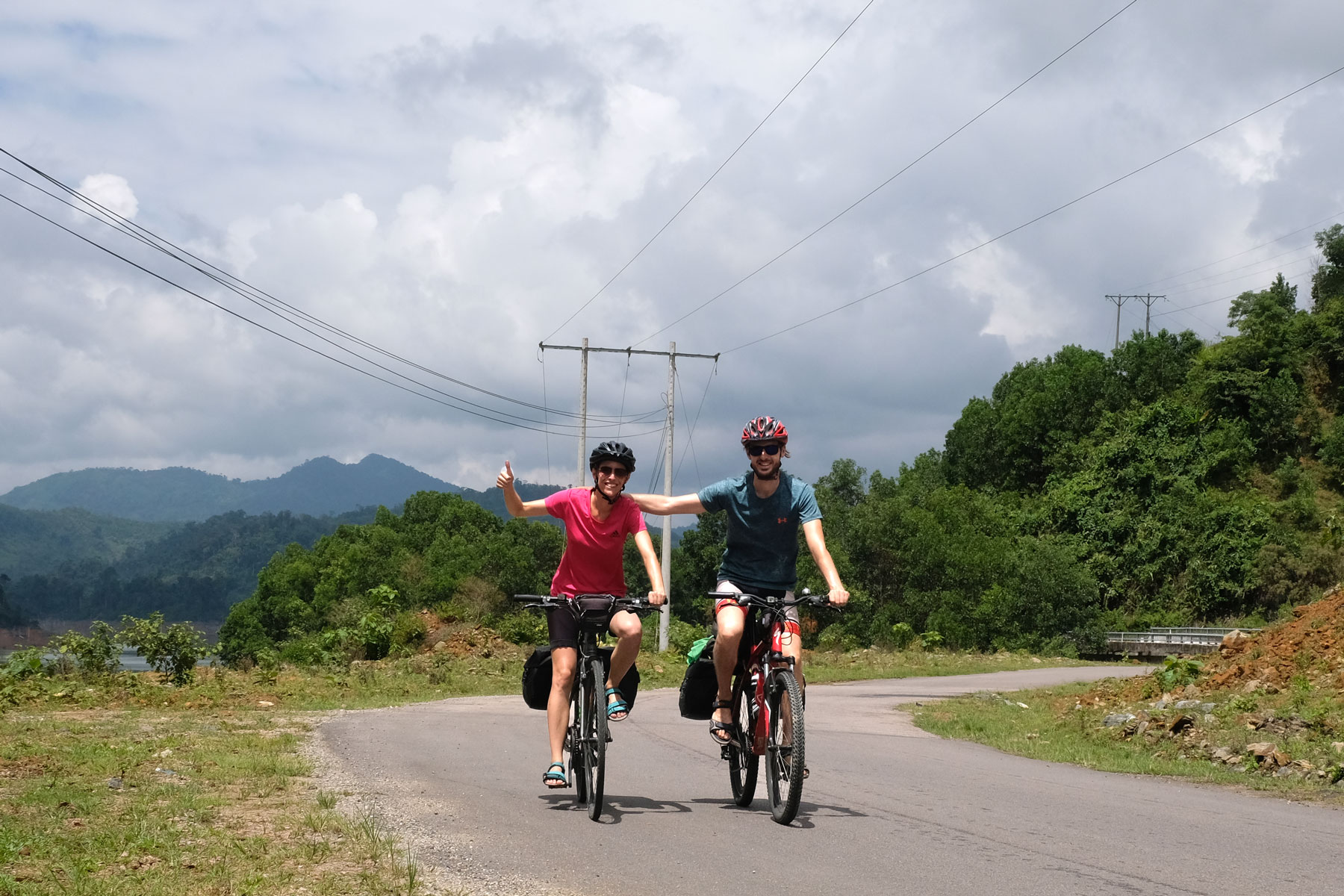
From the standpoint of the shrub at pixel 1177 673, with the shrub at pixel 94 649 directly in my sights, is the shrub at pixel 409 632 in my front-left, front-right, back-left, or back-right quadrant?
front-right

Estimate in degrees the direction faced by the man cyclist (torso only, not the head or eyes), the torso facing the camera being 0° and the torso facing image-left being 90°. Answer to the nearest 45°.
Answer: approximately 0°

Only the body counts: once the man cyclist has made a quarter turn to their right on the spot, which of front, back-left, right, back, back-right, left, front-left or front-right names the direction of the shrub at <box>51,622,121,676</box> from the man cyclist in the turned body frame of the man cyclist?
front-right

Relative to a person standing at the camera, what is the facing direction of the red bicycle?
facing the viewer

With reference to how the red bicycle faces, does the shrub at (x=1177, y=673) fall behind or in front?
behind

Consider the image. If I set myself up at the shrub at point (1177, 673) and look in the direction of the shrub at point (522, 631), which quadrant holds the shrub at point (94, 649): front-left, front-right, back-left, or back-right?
front-left

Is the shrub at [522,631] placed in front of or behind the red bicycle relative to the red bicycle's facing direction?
behind

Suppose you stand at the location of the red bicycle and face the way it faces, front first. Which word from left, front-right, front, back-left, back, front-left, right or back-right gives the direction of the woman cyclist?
right

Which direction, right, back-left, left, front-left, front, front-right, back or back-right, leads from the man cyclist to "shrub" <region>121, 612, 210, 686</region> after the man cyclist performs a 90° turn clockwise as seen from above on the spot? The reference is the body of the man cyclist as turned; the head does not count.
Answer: front-right

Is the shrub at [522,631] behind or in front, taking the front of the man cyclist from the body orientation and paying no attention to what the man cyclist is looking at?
behind

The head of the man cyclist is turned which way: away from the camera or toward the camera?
toward the camera

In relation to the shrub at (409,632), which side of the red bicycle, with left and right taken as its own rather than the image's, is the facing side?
back

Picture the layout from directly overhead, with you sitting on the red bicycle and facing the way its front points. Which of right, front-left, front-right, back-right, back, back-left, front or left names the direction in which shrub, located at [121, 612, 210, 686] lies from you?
back-right

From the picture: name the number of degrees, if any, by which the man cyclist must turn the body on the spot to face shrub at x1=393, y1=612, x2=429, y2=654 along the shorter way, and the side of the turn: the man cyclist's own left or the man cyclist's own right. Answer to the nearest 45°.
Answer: approximately 180°
